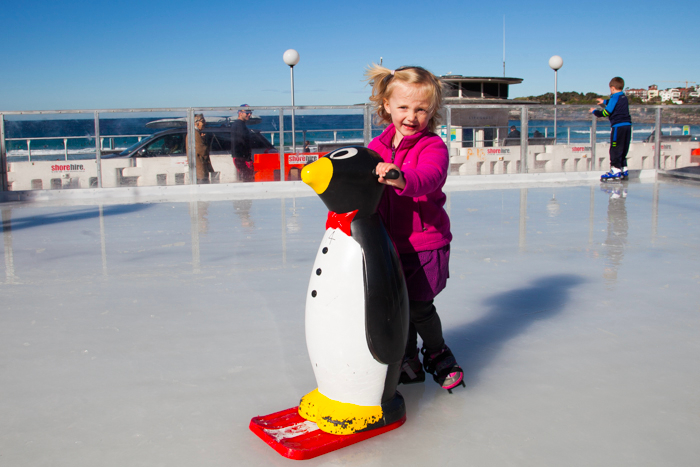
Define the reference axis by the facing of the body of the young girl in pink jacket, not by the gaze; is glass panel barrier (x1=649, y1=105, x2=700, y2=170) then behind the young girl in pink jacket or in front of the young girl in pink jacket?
behind

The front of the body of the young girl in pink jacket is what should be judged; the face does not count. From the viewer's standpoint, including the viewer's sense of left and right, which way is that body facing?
facing the viewer and to the left of the viewer

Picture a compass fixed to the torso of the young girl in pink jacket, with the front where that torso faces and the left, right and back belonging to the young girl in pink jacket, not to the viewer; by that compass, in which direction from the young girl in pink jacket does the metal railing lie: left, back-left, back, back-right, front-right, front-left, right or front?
back-right

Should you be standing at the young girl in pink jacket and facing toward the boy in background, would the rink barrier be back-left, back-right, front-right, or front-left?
front-left

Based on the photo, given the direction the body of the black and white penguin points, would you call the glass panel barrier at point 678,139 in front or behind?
behind

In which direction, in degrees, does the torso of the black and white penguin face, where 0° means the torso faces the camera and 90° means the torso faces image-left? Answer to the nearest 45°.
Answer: approximately 45°

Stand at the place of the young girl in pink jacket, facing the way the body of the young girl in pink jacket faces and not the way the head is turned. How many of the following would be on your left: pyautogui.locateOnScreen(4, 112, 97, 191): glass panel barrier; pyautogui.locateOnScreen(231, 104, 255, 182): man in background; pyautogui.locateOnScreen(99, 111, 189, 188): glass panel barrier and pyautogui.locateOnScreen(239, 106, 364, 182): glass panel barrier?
0

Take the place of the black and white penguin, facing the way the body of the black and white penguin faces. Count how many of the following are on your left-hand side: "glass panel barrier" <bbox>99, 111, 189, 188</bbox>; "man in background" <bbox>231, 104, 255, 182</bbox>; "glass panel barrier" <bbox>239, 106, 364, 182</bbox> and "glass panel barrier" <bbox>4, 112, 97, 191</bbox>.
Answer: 0

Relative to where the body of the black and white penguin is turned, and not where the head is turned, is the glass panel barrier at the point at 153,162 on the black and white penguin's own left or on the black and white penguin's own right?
on the black and white penguin's own right

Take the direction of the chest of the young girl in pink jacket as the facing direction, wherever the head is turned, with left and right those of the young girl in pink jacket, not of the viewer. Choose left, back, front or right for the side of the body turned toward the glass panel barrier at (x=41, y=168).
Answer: right

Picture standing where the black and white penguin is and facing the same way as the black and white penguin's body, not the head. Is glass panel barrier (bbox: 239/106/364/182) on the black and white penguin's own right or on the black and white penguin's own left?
on the black and white penguin's own right

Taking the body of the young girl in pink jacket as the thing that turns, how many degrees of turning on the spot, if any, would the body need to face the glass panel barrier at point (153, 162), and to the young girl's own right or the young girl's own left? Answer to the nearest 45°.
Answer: approximately 90° to the young girl's own right

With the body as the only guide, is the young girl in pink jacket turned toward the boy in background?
no

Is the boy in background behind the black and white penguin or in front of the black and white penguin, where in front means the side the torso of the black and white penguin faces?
behind

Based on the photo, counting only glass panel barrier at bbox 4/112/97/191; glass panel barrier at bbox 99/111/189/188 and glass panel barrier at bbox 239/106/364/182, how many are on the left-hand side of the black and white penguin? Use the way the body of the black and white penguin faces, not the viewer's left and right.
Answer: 0
